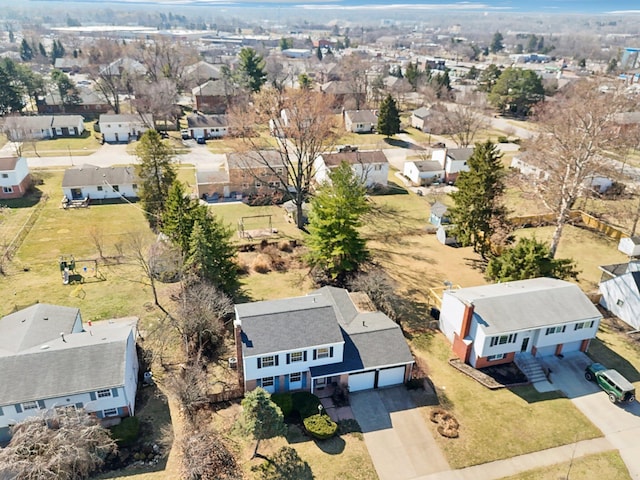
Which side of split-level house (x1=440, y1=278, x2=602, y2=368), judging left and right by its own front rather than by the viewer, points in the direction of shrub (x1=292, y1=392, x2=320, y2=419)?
right

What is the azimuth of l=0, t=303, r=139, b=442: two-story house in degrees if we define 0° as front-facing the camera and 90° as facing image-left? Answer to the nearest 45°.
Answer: approximately 0°

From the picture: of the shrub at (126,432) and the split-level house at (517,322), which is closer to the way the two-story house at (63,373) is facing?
the shrub

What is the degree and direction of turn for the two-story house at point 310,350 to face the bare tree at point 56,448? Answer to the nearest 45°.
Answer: approximately 45° to its right

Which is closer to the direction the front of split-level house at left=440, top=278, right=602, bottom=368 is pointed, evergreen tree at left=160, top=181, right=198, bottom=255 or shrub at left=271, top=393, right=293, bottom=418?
the shrub

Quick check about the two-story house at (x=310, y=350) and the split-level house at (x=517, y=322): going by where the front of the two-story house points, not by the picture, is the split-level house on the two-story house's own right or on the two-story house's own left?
on the two-story house's own left

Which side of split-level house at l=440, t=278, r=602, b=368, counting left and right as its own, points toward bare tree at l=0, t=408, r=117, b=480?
right

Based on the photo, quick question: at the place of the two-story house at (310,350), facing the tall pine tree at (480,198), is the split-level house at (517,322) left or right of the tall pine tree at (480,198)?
right

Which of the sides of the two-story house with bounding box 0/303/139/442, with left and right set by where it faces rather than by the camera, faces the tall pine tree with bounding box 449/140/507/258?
left

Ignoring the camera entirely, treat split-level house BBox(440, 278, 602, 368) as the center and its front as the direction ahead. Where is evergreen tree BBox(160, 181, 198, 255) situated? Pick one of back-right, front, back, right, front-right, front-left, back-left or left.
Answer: back-right

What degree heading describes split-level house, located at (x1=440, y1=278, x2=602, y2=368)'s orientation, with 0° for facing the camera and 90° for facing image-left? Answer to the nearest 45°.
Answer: approximately 315°

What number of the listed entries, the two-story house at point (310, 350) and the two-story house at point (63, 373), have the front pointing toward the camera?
2
